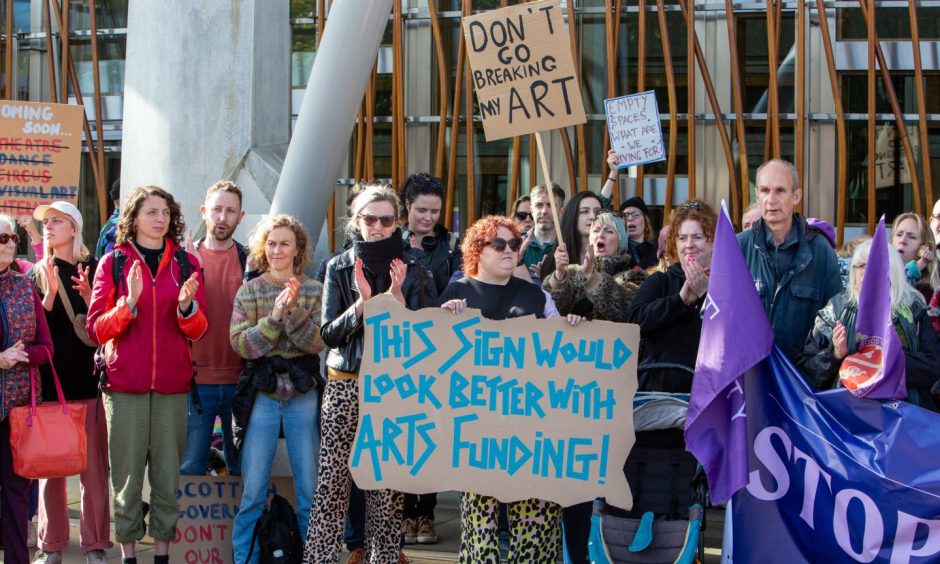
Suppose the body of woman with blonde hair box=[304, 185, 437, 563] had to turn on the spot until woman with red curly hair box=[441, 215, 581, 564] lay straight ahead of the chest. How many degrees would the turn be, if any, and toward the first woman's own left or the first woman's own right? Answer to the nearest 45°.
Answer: approximately 45° to the first woman's own left

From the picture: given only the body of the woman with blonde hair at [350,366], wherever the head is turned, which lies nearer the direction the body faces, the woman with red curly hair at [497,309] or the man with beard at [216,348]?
the woman with red curly hair

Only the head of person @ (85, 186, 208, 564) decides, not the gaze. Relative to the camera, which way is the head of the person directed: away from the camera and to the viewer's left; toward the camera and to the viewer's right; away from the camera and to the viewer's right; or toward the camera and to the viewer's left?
toward the camera and to the viewer's right

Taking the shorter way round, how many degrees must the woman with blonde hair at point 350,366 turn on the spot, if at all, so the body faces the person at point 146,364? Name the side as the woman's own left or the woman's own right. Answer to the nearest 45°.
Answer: approximately 90° to the woman's own right

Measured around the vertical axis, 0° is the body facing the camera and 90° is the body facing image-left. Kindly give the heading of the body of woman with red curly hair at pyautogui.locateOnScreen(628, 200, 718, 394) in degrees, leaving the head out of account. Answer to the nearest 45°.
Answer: approximately 315°

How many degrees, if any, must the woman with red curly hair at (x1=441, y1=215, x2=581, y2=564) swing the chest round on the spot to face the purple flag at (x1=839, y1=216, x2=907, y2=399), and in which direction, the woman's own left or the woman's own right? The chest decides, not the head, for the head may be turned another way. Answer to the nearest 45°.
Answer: approximately 45° to the woman's own left

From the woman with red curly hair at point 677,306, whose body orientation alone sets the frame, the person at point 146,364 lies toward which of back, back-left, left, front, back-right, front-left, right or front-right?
back-right

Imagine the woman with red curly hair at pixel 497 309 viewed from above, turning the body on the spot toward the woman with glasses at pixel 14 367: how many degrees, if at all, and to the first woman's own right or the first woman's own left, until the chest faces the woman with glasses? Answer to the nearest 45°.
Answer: approximately 135° to the first woman's own right

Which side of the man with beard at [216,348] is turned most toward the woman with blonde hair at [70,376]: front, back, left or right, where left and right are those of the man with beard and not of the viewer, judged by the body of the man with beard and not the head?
right

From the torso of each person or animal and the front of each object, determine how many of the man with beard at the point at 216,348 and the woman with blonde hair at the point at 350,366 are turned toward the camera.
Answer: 2

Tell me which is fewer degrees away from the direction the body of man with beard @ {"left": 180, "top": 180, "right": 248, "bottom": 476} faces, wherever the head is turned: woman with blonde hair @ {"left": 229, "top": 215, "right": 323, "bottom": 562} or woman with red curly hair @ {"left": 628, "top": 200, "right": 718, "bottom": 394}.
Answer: the woman with blonde hair

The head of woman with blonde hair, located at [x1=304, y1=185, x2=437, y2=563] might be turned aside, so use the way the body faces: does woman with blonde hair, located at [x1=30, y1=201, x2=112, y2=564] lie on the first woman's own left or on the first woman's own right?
on the first woman's own right
